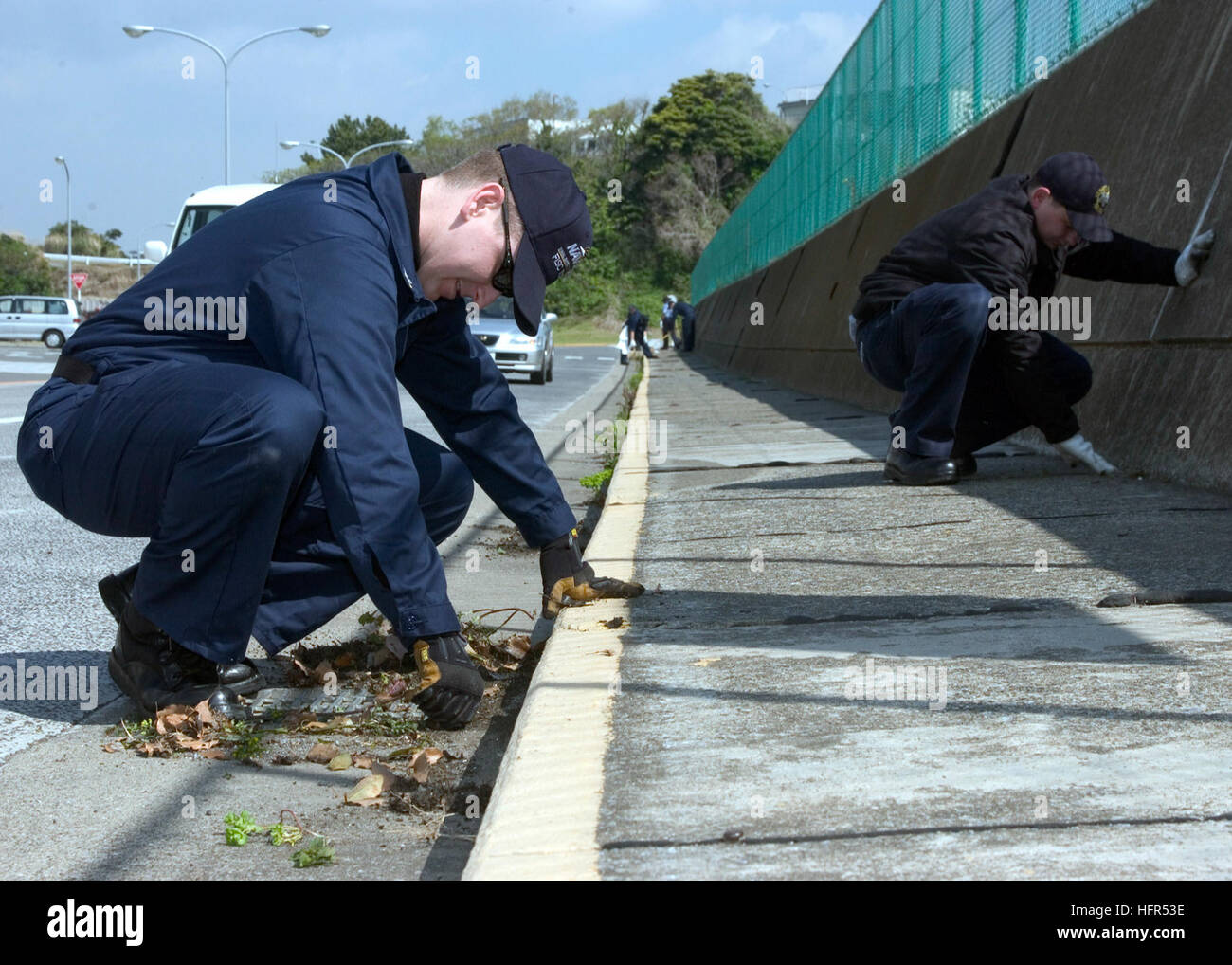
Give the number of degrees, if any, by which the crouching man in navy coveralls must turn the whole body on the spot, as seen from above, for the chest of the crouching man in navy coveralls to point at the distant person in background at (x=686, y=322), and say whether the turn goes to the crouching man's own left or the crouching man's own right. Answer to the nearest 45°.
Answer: approximately 90° to the crouching man's own left

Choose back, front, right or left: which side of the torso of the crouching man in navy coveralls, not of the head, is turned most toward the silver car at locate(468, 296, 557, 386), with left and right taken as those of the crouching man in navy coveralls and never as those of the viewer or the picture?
left

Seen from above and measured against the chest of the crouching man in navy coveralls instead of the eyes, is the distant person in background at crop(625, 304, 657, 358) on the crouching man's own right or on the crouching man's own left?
on the crouching man's own left

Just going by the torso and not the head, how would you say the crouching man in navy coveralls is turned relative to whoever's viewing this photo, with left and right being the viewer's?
facing to the right of the viewer

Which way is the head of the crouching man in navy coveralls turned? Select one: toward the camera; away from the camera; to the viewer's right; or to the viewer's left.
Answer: to the viewer's right

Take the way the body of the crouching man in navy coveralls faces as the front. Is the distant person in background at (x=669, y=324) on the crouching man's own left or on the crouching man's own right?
on the crouching man's own left

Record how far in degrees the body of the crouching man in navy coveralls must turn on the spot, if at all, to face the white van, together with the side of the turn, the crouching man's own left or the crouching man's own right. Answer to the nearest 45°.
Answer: approximately 90° to the crouching man's own left
